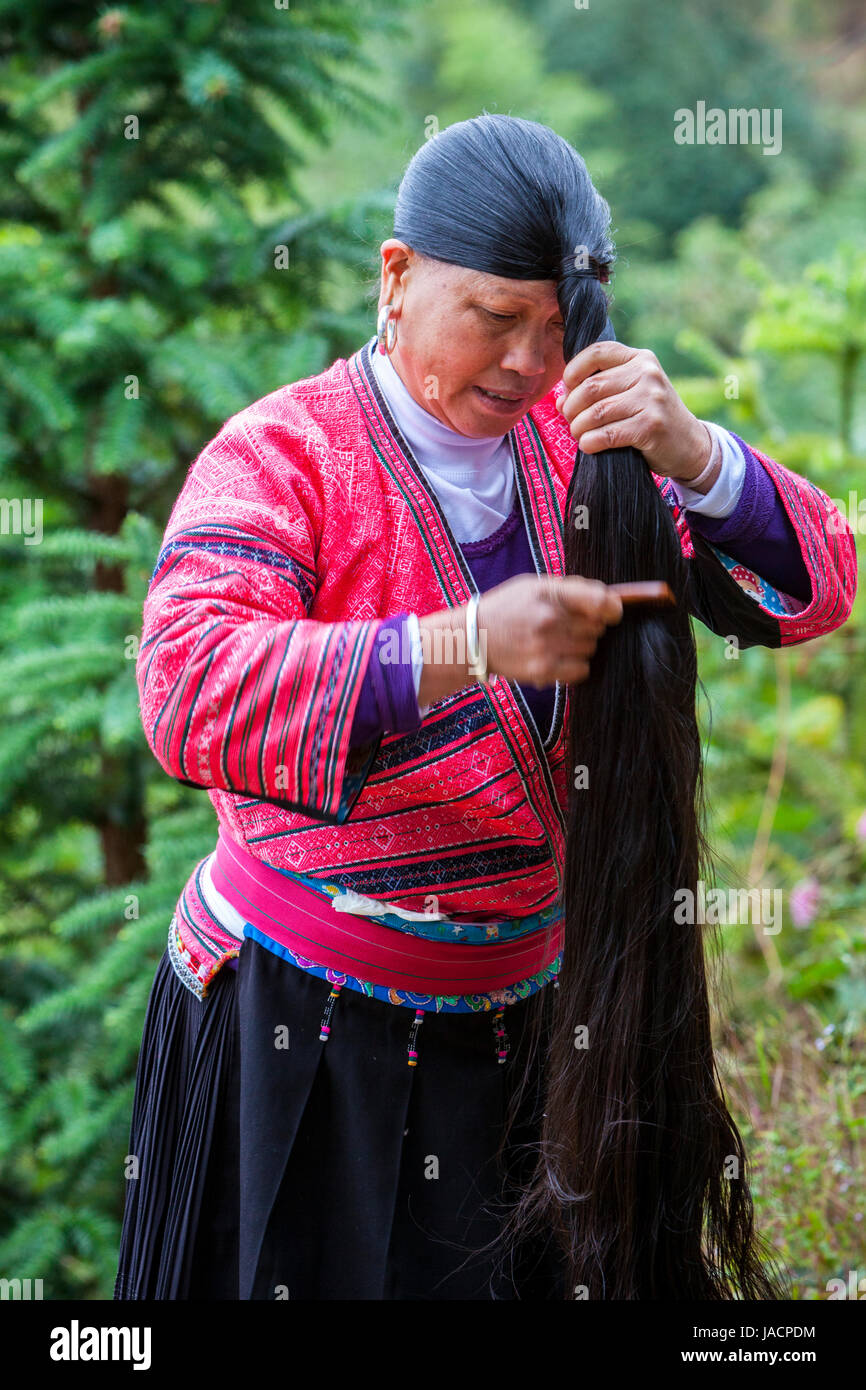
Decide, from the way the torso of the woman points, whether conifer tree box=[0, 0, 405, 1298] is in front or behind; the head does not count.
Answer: behind

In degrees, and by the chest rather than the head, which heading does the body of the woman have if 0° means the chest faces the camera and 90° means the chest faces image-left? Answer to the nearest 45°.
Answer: approximately 315°
